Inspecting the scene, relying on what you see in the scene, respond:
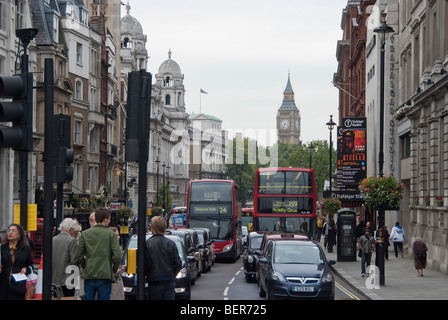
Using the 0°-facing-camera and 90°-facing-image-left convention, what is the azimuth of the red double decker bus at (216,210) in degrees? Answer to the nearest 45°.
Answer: approximately 0°

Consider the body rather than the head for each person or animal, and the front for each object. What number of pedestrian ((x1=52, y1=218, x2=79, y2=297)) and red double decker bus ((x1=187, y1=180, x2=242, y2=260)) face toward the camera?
1

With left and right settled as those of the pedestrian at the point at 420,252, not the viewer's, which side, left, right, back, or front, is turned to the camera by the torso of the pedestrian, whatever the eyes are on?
back

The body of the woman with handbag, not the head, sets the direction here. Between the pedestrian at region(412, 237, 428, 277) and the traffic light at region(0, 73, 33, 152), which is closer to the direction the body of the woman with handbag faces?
the traffic light

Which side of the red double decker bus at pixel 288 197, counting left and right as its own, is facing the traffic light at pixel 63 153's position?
front

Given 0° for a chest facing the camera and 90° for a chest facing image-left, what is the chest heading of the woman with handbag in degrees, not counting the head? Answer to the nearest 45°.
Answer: approximately 45°

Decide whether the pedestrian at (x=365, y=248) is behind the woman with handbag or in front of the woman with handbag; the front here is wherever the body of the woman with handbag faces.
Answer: behind

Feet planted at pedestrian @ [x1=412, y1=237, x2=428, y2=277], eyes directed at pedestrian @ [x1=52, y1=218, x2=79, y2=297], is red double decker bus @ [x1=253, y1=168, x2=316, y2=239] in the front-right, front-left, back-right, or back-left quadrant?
back-right

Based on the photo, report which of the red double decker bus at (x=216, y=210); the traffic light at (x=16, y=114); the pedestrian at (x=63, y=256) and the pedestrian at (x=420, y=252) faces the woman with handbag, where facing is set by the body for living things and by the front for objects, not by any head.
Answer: the red double decker bus

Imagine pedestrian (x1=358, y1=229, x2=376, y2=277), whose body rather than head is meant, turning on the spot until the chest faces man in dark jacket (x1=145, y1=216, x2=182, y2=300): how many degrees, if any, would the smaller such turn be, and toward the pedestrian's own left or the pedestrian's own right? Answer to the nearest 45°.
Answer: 0° — they already face them
